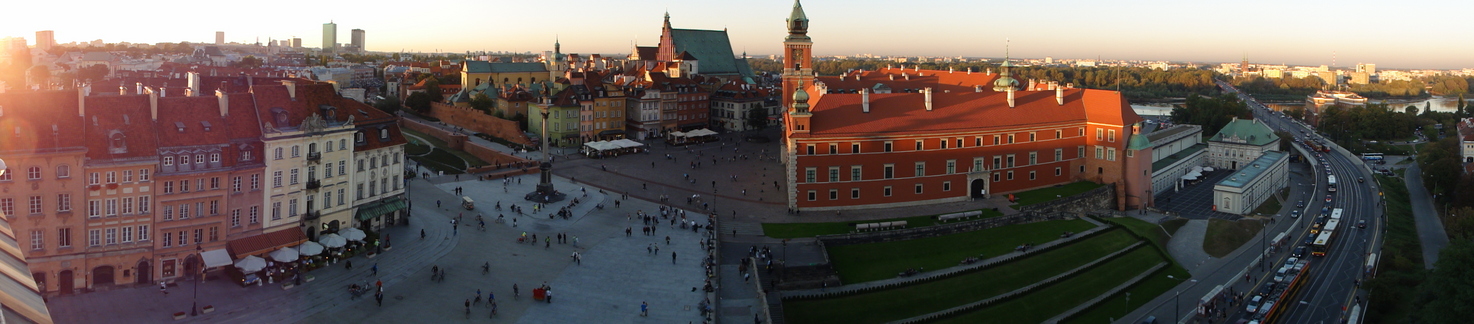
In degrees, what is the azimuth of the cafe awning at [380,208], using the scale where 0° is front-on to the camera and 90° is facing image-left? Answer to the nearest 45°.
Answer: approximately 315°

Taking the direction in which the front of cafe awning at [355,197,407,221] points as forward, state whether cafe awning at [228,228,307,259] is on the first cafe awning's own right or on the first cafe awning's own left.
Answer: on the first cafe awning's own right

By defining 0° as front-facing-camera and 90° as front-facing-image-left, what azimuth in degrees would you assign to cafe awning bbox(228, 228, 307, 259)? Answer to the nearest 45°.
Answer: approximately 315°

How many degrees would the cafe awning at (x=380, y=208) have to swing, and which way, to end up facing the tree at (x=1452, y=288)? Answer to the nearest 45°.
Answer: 0° — it already faces it

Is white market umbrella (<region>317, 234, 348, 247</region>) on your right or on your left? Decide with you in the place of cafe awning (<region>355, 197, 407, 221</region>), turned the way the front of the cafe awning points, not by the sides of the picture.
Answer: on your right

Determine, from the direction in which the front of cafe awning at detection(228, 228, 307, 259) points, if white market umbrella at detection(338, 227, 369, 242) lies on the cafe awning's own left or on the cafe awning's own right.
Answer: on the cafe awning's own left

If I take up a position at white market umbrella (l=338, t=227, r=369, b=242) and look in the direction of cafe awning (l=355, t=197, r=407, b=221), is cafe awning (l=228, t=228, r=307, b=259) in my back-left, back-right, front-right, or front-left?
back-left
